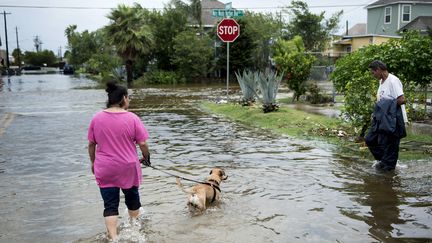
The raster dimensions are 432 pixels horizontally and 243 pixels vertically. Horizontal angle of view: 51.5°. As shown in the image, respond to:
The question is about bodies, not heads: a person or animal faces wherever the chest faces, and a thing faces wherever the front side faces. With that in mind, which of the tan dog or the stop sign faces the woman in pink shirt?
the stop sign

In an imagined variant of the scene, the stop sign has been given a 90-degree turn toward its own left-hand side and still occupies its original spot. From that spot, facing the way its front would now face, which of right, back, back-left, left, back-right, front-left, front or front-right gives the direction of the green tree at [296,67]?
front

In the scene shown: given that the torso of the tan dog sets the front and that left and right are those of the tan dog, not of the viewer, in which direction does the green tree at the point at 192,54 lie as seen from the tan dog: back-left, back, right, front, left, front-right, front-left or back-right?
front-left

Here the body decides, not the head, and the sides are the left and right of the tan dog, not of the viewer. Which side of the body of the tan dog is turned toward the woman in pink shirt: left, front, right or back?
back

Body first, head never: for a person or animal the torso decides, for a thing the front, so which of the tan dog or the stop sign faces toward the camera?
the stop sign

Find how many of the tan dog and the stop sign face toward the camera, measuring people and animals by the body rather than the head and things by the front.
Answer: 1

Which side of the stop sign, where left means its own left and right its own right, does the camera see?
front

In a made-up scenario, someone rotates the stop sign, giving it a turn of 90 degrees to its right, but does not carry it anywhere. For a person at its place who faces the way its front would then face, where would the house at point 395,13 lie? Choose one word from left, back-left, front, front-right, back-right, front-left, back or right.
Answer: back-right

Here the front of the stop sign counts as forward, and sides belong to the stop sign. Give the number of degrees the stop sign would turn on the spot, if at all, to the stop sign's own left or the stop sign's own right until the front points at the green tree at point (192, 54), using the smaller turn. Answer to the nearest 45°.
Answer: approximately 180°

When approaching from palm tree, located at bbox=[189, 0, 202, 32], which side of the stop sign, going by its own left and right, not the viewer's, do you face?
back

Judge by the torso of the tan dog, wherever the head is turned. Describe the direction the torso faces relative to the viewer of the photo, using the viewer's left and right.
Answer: facing away from the viewer and to the right of the viewer

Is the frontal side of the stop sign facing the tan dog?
yes

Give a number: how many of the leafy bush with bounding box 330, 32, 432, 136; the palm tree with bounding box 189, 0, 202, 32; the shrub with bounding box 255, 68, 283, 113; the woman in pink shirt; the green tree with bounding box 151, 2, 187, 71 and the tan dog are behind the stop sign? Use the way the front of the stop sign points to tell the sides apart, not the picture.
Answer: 2

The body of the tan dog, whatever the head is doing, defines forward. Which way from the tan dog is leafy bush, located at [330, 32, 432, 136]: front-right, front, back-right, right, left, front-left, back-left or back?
front

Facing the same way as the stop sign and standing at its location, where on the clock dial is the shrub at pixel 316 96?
The shrub is roughly at 9 o'clock from the stop sign.

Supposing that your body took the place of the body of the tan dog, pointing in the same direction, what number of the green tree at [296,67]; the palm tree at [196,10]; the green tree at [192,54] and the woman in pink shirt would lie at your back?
1
